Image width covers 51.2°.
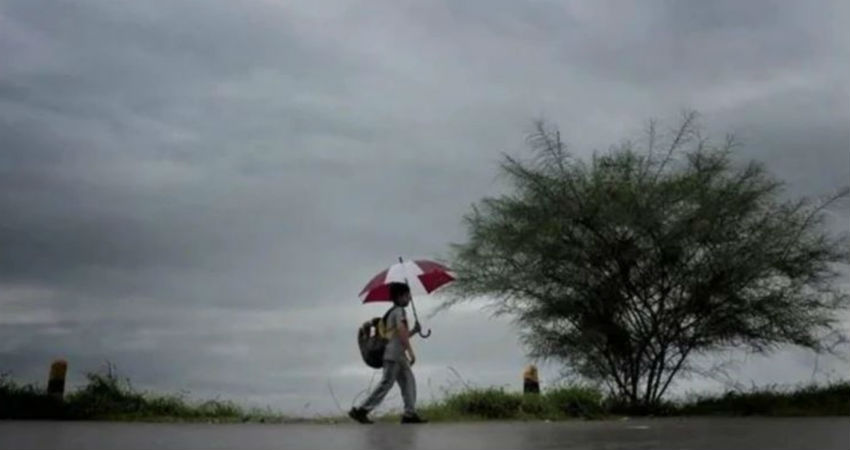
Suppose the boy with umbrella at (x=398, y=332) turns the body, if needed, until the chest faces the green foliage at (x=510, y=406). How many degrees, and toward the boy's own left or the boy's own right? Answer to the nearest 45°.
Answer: approximately 45° to the boy's own left

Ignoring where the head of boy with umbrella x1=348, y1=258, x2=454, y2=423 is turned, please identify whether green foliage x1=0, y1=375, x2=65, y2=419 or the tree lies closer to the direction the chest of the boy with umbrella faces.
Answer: the tree

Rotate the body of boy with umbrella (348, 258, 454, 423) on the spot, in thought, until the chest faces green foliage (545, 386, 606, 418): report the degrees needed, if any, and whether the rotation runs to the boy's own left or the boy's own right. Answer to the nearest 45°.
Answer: approximately 45° to the boy's own left

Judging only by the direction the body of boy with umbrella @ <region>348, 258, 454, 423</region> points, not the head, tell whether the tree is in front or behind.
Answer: in front

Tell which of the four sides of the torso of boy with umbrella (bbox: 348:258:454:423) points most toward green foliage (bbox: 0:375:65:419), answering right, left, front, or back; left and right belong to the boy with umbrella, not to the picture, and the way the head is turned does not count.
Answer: back

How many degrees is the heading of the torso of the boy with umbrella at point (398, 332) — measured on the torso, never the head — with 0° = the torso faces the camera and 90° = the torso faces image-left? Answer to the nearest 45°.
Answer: approximately 270°

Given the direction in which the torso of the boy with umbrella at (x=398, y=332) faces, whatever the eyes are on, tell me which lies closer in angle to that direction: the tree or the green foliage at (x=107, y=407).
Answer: the tree

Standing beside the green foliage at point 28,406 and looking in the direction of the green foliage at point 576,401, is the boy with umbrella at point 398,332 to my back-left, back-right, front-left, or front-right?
front-right

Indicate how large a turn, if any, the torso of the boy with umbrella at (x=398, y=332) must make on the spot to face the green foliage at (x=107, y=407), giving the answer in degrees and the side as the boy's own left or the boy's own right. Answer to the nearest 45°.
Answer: approximately 135° to the boy's own left
